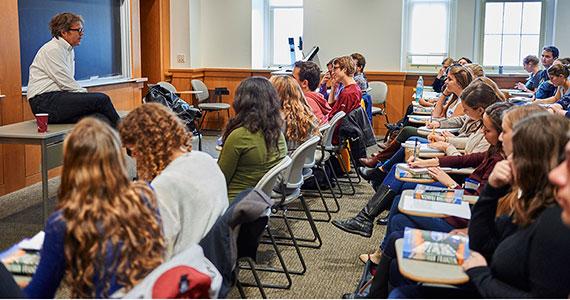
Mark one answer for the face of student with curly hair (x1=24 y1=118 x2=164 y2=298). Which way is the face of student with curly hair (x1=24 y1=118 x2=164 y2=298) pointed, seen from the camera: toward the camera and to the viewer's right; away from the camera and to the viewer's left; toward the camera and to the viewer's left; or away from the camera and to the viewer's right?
away from the camera and to the viewer's left

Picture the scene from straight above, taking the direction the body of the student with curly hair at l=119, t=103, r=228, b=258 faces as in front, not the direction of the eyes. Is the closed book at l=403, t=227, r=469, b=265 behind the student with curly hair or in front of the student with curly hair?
behind

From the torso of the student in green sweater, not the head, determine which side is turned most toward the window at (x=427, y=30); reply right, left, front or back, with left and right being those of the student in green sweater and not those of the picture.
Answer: right

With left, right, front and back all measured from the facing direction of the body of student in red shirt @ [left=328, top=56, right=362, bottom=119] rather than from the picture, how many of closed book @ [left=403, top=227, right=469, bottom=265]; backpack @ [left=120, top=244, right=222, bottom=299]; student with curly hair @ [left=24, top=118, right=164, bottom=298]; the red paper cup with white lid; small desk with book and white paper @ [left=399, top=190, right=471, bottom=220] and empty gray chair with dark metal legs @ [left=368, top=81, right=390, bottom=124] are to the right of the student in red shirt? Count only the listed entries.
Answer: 1

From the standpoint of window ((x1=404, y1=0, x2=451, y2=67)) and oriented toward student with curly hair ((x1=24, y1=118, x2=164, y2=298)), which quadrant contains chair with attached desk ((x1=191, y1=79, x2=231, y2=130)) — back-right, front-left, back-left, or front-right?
front-right

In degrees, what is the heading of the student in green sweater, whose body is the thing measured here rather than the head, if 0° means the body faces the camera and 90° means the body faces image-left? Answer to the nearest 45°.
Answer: approximately 135°

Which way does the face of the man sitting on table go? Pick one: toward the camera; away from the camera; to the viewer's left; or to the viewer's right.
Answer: to the viewer's right

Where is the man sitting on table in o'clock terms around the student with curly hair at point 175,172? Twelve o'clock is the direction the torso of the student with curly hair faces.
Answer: The man sitting on table is roughly at 1 o'clock from the student with curly hair.

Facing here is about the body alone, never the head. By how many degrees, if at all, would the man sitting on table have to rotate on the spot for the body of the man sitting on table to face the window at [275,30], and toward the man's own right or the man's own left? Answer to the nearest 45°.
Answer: approximately 45° to the man's own left

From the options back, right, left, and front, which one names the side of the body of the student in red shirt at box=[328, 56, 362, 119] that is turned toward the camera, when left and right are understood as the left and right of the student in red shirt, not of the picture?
left

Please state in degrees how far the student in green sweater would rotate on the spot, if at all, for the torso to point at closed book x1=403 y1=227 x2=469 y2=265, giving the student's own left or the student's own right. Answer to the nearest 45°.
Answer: approximately 135° to the student's own left

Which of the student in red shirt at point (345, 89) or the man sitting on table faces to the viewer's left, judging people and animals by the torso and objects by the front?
the student in red shirt

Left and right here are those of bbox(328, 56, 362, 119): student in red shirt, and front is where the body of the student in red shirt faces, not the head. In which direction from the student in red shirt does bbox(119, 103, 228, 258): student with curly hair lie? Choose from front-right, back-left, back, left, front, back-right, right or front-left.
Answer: left

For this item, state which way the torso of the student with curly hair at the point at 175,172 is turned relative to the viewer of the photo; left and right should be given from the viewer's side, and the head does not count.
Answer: facing away from the viewer and to the left of the viewer

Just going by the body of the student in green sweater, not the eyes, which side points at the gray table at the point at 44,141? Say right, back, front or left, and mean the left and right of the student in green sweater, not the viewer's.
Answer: front

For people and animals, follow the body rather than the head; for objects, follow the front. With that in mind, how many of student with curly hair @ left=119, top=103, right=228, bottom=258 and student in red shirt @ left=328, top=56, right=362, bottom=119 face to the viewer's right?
0

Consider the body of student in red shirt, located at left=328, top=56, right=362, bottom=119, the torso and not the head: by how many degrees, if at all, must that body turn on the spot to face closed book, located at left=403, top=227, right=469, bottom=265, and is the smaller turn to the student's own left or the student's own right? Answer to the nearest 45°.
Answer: approximately 90° to the student's own left

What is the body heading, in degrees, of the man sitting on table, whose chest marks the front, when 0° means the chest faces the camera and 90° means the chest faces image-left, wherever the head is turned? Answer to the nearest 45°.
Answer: approximately 270°
